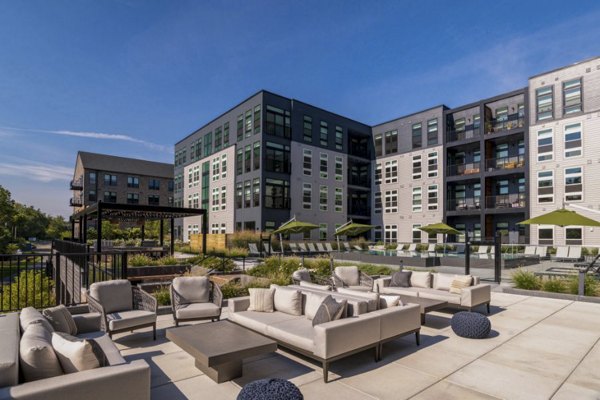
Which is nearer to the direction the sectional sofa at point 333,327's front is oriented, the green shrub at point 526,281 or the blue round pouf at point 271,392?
the blue round pouf

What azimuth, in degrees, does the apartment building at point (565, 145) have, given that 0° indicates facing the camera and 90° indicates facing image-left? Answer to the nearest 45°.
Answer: approximately 45°

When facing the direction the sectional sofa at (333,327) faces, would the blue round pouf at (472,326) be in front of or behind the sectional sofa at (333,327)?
behind

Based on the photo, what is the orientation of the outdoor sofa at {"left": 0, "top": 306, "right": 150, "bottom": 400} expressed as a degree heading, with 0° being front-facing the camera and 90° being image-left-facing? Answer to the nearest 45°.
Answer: approximately 270°
